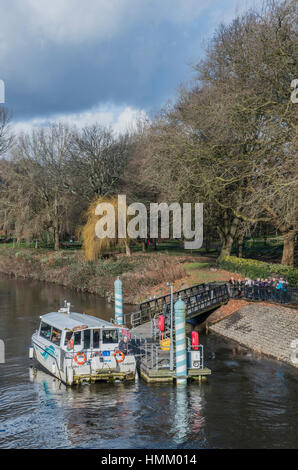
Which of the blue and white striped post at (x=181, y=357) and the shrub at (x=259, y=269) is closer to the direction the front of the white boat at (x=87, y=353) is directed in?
the shrub

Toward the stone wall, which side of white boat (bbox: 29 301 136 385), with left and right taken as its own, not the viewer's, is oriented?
right

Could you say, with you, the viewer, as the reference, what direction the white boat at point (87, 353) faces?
facing away from the viewer and to the left of the viewer

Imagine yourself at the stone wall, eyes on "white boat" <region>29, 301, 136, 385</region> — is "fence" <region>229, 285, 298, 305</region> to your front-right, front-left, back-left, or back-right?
back-right

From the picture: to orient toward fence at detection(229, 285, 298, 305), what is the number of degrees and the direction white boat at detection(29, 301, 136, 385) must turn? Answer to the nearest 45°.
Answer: approximately 90° to its right

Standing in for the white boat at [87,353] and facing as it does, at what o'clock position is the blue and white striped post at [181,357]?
The blue and white striped post is roughly at 5 o'clock from the white boat.

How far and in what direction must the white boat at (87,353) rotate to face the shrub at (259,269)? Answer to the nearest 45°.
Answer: approximately 90° to its right

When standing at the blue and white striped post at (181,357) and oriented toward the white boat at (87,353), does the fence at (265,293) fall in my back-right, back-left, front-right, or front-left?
back-right
